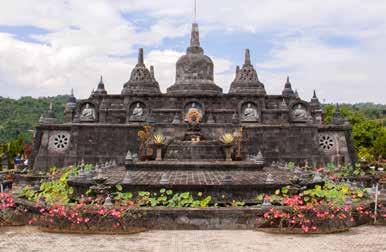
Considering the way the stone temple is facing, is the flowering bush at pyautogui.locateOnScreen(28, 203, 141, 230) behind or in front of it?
in front

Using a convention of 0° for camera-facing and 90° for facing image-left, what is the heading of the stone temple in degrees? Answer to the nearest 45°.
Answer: approximately 0°

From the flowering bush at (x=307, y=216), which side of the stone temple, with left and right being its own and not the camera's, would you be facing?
front

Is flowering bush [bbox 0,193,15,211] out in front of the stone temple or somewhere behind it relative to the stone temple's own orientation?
in front
